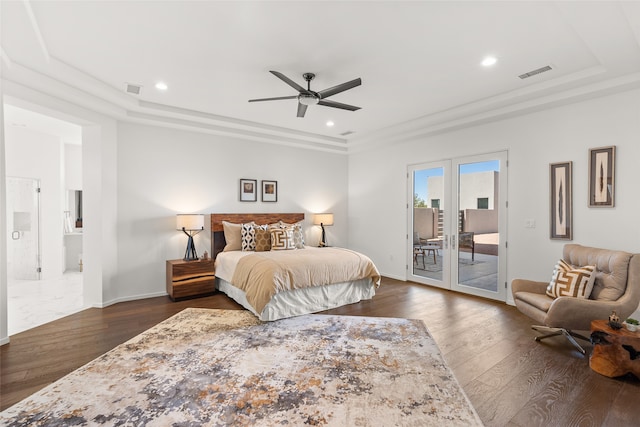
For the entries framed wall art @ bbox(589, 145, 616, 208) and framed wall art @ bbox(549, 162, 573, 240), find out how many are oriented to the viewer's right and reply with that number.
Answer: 0

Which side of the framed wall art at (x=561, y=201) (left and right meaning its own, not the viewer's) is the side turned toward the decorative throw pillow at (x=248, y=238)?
front

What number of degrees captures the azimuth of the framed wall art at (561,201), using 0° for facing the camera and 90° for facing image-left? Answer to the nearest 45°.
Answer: approximately 45°

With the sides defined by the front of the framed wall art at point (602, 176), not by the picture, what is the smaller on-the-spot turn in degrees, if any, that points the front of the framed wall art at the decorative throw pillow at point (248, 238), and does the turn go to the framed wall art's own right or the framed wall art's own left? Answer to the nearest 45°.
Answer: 0° — it already faces it

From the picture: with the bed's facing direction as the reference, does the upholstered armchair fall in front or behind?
in front

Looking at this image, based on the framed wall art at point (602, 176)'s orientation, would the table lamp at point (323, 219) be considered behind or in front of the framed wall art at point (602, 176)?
in front

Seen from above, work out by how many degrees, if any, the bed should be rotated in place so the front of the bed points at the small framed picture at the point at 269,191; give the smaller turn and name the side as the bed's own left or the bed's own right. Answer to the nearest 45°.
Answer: approximately 135° to the bed's own left

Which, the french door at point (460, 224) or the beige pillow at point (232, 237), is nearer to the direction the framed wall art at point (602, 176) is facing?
the beige pillow

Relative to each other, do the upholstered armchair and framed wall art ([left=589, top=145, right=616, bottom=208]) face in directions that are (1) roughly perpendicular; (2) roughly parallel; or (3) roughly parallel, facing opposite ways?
roughly parallel

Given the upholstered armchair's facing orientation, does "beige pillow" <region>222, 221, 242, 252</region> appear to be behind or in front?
in front

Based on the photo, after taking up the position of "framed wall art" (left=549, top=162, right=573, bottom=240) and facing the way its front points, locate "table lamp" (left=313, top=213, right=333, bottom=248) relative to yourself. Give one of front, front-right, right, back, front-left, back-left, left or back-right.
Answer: front-right

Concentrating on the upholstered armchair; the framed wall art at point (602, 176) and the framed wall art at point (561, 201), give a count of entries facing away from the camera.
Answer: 0

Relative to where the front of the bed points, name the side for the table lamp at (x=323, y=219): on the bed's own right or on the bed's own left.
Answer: on the bed's own left

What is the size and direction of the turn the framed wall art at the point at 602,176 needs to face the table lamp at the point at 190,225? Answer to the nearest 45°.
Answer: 0° — it already faces it

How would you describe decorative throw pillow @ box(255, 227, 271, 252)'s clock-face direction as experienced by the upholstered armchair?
The decorative throw pillow is roughly at 1 o'clock from the upholstered armchair.
